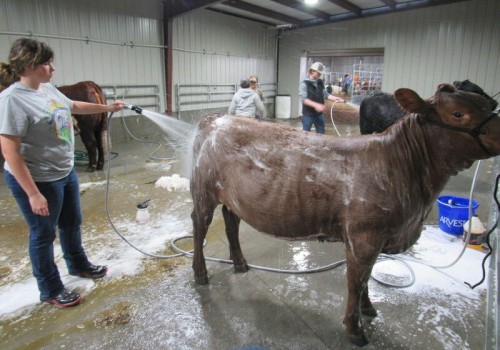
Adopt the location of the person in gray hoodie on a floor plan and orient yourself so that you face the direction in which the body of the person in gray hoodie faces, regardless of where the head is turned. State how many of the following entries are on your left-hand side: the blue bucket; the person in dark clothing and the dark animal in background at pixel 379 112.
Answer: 0

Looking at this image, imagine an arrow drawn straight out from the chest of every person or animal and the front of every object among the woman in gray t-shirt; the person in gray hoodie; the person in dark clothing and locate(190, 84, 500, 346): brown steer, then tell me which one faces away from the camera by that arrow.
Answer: the person in gray hoodie

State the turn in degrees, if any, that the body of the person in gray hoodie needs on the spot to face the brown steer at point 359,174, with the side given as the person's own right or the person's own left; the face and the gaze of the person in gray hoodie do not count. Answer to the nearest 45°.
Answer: approximately 180°

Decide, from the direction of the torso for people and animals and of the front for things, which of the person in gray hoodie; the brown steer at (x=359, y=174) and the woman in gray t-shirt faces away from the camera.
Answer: the person in gray hoodie

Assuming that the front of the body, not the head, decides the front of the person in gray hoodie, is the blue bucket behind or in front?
behind

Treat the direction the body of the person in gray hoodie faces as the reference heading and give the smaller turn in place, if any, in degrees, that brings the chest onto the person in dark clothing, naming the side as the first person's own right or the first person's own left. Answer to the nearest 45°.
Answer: approximately 90° to the first person's own right

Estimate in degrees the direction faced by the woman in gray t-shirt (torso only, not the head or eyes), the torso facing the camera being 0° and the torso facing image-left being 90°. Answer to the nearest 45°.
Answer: approximately 315°

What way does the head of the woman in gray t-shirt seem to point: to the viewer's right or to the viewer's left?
to the viewer's right

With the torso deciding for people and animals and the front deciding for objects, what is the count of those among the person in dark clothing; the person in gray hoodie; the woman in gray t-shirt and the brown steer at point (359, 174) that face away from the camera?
1

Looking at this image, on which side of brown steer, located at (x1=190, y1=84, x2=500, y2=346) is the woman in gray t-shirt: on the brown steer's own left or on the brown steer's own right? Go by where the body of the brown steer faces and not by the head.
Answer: on the brown steer's own right

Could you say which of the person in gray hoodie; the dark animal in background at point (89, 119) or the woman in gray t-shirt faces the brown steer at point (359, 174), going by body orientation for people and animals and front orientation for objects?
the woman in gray t-shirt

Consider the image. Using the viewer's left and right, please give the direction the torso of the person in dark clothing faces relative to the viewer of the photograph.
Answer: facing the viewer and to the right of the viewer

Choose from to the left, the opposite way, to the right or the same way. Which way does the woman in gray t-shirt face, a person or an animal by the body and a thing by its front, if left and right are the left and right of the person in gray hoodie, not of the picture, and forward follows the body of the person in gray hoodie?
to the right

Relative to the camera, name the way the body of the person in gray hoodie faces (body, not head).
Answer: away from the camera

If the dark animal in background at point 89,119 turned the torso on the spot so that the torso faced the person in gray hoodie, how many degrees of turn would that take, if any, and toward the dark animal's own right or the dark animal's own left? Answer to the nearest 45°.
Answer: approximately 180°

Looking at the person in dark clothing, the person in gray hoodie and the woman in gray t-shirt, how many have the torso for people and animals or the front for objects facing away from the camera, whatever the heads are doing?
1

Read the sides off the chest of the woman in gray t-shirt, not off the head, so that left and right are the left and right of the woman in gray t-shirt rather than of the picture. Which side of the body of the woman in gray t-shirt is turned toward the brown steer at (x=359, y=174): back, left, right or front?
front
